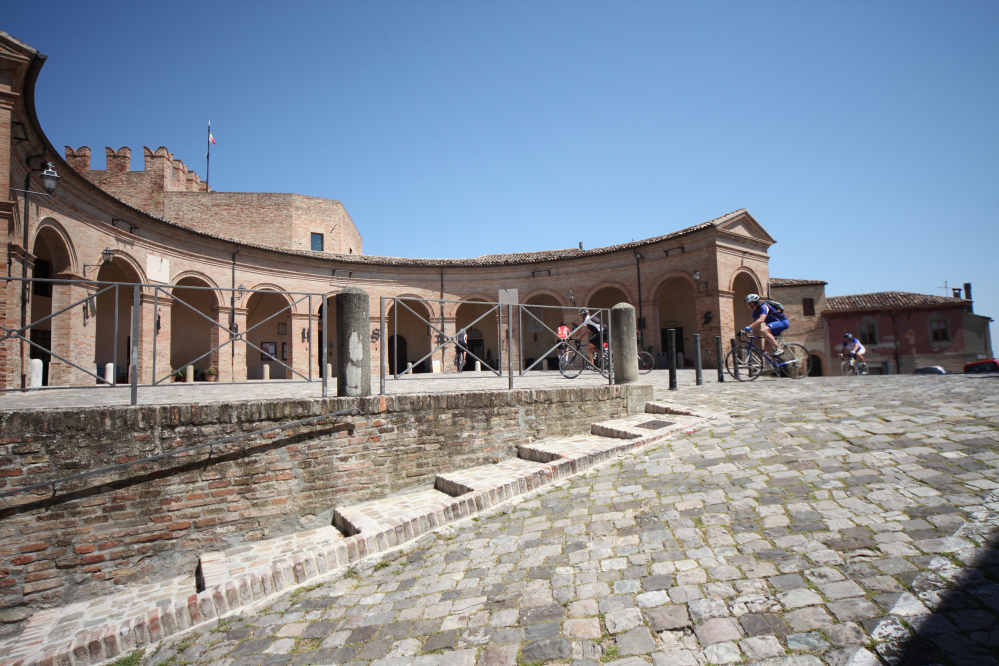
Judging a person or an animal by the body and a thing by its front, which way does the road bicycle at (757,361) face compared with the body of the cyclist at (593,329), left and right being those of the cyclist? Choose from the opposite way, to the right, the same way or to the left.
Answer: the same way

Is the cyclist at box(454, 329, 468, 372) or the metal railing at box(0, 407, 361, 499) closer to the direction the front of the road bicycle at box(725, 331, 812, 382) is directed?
the cyclist

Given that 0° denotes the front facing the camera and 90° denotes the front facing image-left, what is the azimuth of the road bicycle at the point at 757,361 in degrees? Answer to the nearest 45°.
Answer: approximately 90°

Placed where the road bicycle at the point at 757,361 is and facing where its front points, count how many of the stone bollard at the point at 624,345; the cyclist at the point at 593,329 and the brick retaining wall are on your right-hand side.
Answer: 0

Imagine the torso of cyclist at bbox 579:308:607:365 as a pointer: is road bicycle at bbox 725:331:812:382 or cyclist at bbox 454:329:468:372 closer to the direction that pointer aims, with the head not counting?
the cyclist

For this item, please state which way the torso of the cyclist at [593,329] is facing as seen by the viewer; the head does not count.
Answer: to the viewer's left

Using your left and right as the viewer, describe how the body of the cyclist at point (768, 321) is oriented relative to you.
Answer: facing to the left of the viewer

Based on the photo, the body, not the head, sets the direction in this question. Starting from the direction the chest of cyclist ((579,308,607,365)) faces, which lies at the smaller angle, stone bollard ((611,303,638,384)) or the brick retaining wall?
the brick retaining wall

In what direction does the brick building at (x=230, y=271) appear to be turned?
toward the camera

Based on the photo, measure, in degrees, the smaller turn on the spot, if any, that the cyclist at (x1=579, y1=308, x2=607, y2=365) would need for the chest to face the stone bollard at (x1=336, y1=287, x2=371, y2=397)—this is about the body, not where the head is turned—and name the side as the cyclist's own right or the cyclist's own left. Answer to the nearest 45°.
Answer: approximately 45° to the cyclist's own left

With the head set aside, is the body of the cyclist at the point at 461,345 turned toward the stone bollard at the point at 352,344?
no

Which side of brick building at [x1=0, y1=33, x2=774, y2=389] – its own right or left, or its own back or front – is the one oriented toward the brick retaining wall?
front

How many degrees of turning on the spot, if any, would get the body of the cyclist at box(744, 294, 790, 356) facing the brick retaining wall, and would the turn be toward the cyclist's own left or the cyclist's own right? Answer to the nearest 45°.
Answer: approximately 45° to the cyclist's own left
